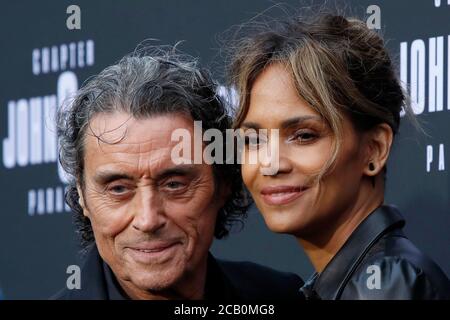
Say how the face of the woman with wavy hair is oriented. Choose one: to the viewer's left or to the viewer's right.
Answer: to the viewer's left

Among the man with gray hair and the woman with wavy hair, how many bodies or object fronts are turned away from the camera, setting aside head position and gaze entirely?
0

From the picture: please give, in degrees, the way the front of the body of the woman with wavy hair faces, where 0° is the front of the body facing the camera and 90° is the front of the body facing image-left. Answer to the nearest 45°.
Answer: approximately 45°

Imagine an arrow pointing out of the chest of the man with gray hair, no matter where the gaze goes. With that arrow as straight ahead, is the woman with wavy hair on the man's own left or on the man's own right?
on the man's own left
